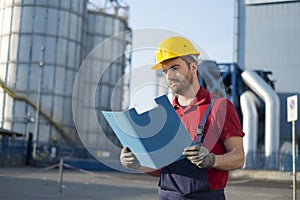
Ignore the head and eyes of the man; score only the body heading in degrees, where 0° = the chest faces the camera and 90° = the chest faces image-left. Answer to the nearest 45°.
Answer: approximately 45°

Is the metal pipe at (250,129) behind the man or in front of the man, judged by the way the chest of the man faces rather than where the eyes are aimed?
behind

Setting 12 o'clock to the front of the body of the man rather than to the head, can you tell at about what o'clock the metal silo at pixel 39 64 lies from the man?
The metal silo is roughly at 4 o'clock from the man.
